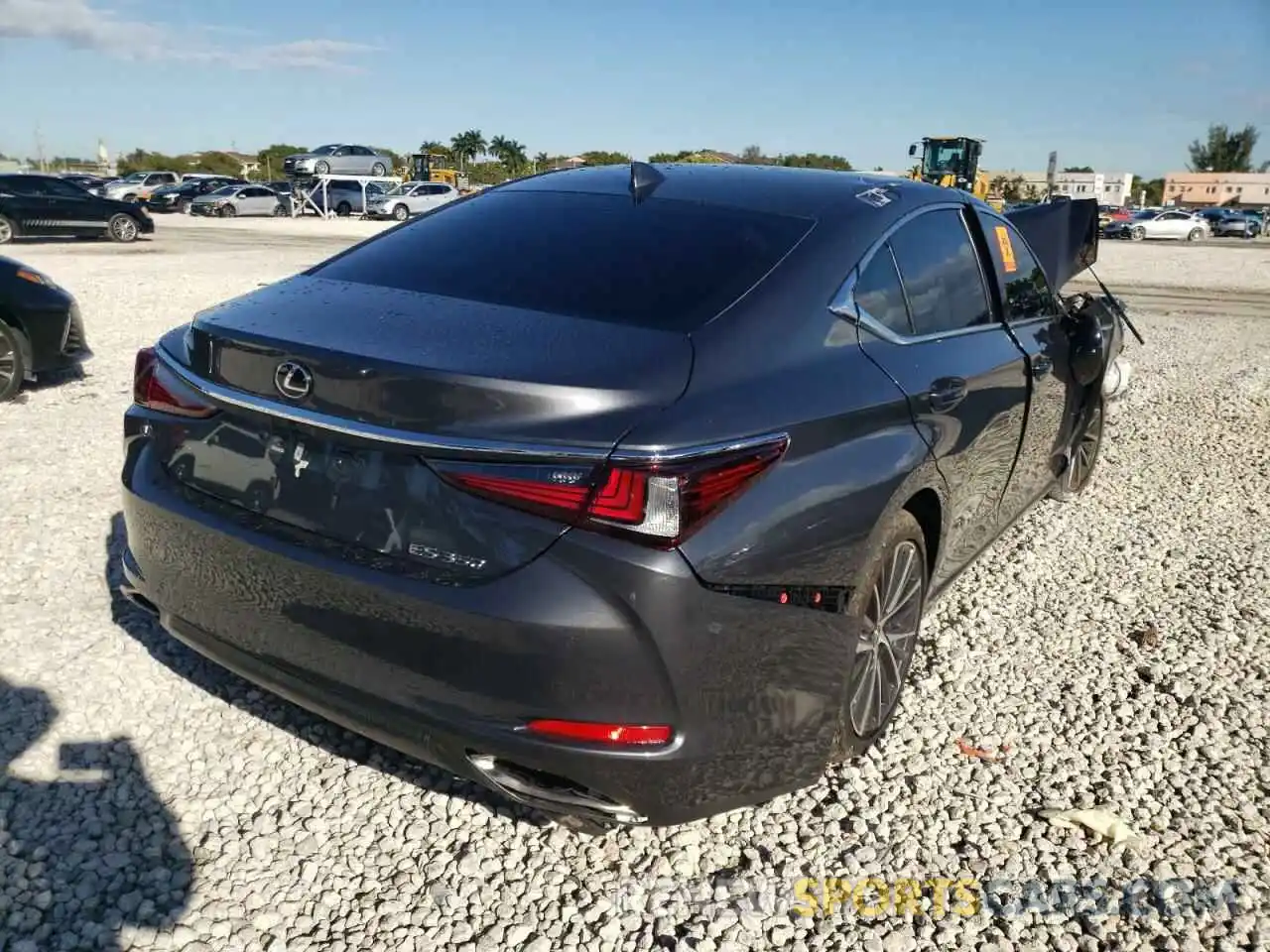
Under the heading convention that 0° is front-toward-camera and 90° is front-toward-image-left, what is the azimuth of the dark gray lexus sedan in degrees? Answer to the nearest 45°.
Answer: approximately 225°

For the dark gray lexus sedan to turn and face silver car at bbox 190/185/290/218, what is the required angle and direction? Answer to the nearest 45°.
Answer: approximately 45° to its left

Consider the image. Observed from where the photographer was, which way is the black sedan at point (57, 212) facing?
facing to the right of the viewer

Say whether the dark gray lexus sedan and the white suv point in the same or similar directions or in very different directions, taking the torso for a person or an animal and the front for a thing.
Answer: very different directions

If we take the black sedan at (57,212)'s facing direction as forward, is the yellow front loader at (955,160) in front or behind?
in front

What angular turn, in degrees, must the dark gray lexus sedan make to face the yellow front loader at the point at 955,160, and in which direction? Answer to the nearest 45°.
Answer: approximately 45° to its left

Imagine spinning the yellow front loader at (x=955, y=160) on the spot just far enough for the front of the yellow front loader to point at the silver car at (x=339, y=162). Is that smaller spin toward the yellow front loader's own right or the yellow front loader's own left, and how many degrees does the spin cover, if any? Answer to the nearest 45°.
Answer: approximately 45° to the yellow front loader's own right

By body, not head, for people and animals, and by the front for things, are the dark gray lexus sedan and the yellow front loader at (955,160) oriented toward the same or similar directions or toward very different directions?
very different directions

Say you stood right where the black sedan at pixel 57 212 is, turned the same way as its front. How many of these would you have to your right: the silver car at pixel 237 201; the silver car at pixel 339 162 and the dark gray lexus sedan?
1

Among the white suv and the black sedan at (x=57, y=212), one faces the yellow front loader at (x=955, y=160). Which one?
the black sedan

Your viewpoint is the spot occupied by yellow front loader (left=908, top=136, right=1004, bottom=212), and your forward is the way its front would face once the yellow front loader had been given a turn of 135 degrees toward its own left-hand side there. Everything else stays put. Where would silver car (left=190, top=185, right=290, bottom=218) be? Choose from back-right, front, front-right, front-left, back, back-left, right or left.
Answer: back

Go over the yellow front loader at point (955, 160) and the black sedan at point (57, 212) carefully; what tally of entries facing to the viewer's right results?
1

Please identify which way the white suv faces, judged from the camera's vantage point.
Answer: facing the viewer and to the left of the viewer
